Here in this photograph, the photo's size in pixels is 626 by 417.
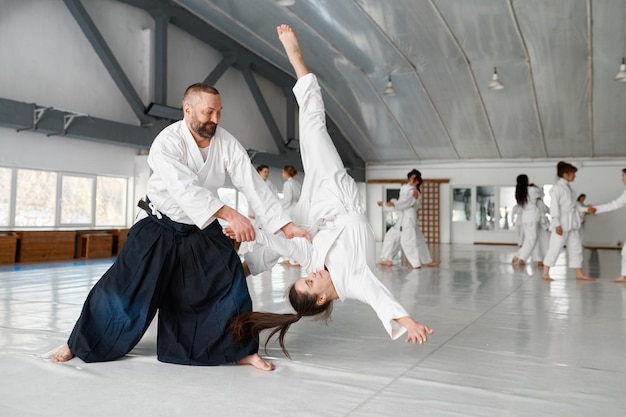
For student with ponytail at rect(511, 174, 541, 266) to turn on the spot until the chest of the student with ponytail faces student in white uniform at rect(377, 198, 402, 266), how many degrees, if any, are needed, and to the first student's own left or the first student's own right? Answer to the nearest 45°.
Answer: approximately 135° to the first student's own left

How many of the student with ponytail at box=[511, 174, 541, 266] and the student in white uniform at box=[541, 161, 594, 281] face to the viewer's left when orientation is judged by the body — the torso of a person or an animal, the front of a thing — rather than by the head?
0

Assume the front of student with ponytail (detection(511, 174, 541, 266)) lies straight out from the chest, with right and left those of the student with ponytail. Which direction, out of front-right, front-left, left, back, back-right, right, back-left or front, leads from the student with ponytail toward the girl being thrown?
back-right

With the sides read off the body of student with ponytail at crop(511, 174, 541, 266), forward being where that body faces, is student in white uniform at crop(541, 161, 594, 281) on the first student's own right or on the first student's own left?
on the first student's own right

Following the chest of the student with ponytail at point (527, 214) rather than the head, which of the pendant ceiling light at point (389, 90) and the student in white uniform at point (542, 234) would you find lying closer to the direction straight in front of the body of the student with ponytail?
the student in white uniform

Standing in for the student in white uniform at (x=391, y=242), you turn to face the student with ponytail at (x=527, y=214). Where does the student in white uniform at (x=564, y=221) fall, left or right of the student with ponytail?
right

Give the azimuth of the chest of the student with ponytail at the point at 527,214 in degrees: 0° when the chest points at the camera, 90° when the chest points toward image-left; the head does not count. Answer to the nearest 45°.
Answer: approximately 225°
